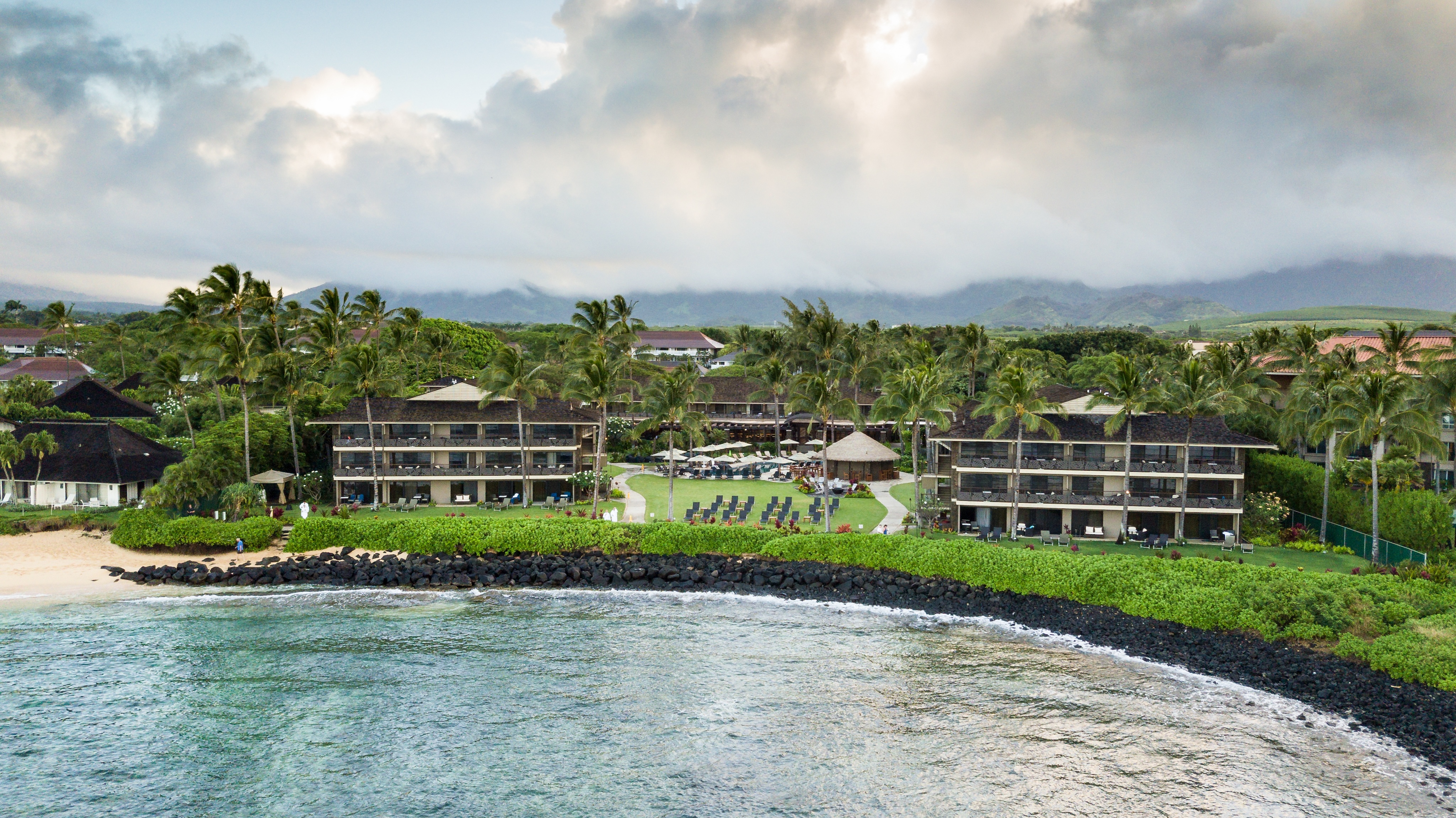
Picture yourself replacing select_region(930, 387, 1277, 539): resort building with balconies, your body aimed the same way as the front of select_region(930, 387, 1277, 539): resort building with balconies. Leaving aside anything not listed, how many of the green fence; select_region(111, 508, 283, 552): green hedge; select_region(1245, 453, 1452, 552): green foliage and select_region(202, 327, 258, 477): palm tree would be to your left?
2

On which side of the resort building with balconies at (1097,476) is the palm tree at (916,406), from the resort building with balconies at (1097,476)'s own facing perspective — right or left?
on its right

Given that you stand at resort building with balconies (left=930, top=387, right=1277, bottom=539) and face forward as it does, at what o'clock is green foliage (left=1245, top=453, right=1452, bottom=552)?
The green foliage is roughly at 9 o'clock from the resort building with balconies.

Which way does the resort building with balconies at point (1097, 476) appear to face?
toward the camera

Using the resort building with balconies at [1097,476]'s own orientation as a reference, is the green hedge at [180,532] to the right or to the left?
on its right

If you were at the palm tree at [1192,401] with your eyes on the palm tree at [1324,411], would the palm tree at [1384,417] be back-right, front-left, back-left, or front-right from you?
front-right

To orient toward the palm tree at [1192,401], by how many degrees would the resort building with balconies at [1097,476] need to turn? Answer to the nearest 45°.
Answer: approximately 90° to its left

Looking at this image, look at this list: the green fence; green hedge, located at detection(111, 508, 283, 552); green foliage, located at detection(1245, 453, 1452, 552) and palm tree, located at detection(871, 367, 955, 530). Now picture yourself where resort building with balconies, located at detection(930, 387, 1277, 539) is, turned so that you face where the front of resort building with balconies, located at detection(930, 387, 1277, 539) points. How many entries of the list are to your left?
2

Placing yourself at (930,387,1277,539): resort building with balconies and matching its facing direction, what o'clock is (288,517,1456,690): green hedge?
The green hedge is roughly at 12 o'clock from the resort building with balconies.

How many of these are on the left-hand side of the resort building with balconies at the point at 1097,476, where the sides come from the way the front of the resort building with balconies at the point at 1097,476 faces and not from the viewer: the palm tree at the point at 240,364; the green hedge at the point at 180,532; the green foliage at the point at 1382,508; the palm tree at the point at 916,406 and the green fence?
2

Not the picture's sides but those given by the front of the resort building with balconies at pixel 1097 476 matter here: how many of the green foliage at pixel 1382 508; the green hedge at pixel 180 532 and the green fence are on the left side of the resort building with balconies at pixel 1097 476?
2

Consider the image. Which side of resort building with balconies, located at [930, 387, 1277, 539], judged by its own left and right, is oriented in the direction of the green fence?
left

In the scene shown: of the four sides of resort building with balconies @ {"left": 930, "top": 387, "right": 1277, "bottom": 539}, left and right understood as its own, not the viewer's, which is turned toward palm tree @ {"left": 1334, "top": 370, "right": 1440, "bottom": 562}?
left
